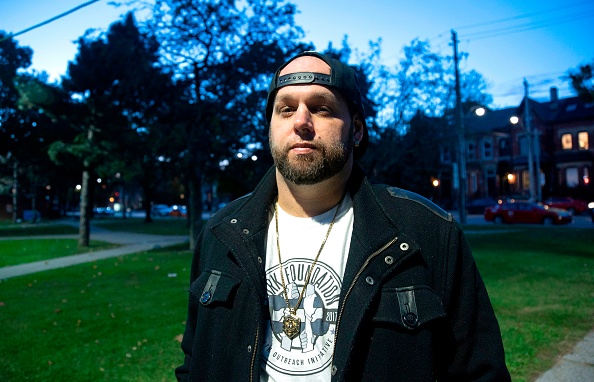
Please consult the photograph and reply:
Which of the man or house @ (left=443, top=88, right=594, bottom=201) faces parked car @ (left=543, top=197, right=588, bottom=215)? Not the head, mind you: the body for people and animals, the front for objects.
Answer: the house

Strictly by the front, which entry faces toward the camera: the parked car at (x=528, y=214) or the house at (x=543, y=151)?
the house

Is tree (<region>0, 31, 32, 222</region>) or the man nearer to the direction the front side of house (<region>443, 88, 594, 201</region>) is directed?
the man

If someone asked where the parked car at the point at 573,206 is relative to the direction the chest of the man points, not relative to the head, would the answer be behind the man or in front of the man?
behind

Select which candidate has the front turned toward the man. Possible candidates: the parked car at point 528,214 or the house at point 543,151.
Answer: the house

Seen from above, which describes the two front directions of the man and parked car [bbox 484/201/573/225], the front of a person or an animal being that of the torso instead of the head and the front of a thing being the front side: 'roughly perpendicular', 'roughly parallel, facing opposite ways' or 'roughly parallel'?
roughly perpendicular

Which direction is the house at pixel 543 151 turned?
toward the camera

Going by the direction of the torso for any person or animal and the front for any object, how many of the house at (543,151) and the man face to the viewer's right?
0

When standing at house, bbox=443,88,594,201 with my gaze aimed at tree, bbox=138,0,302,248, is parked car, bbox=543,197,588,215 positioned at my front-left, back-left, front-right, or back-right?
front-left
